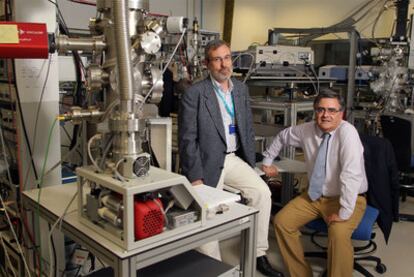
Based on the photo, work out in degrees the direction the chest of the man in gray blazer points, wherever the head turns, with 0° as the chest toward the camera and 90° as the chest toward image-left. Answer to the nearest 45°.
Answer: approximately 315°

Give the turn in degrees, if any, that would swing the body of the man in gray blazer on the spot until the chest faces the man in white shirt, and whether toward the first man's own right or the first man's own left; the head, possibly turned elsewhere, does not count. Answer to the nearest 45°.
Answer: approximately 45° to the first man's own left

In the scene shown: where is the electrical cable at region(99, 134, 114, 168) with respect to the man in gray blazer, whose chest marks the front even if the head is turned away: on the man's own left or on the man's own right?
on the man's own right
